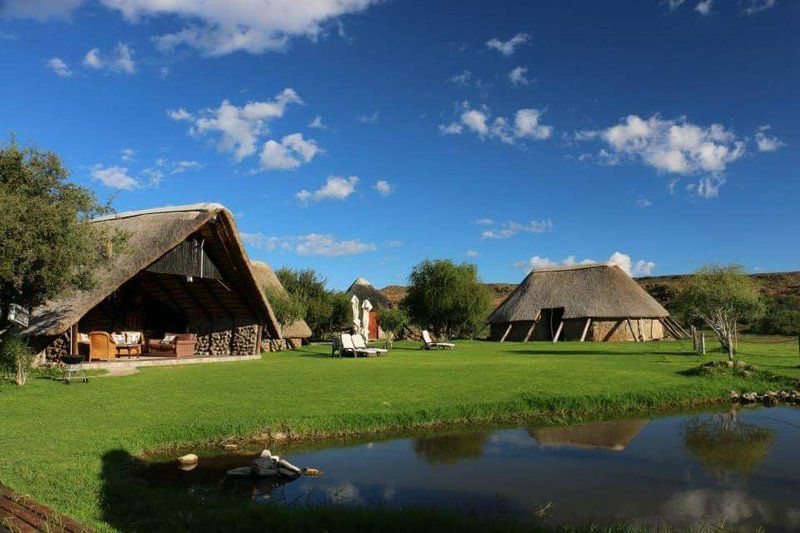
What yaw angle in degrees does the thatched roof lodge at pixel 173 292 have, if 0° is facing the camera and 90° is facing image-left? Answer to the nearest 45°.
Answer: approximately 315°

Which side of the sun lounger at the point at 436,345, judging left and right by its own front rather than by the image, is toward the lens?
right

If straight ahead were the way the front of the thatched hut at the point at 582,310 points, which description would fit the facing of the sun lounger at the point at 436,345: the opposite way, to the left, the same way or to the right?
to the left

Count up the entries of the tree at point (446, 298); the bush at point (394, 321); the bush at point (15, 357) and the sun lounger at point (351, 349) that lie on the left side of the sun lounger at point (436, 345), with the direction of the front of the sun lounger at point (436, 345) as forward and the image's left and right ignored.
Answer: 2

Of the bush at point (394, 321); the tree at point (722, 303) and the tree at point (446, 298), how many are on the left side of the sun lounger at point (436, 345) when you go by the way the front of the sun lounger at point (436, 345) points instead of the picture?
2

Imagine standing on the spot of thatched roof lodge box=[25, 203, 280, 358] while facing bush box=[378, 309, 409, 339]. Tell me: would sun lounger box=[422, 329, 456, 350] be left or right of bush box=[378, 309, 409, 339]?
right

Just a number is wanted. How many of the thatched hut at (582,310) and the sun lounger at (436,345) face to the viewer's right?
1

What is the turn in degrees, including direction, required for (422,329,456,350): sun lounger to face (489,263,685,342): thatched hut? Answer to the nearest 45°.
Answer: approximately 45° to its left

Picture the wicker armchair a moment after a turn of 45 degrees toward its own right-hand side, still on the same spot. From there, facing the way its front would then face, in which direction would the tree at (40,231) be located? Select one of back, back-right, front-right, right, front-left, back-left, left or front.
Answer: right

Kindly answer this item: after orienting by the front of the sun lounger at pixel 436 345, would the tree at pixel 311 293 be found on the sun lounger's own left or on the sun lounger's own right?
on the sun lounger's own left

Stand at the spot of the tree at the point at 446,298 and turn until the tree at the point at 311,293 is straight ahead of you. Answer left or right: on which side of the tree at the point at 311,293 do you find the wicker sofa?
left

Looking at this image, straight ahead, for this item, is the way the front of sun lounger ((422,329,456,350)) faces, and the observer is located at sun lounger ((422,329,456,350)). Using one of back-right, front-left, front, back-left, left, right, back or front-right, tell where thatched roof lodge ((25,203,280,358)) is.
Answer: back-right
